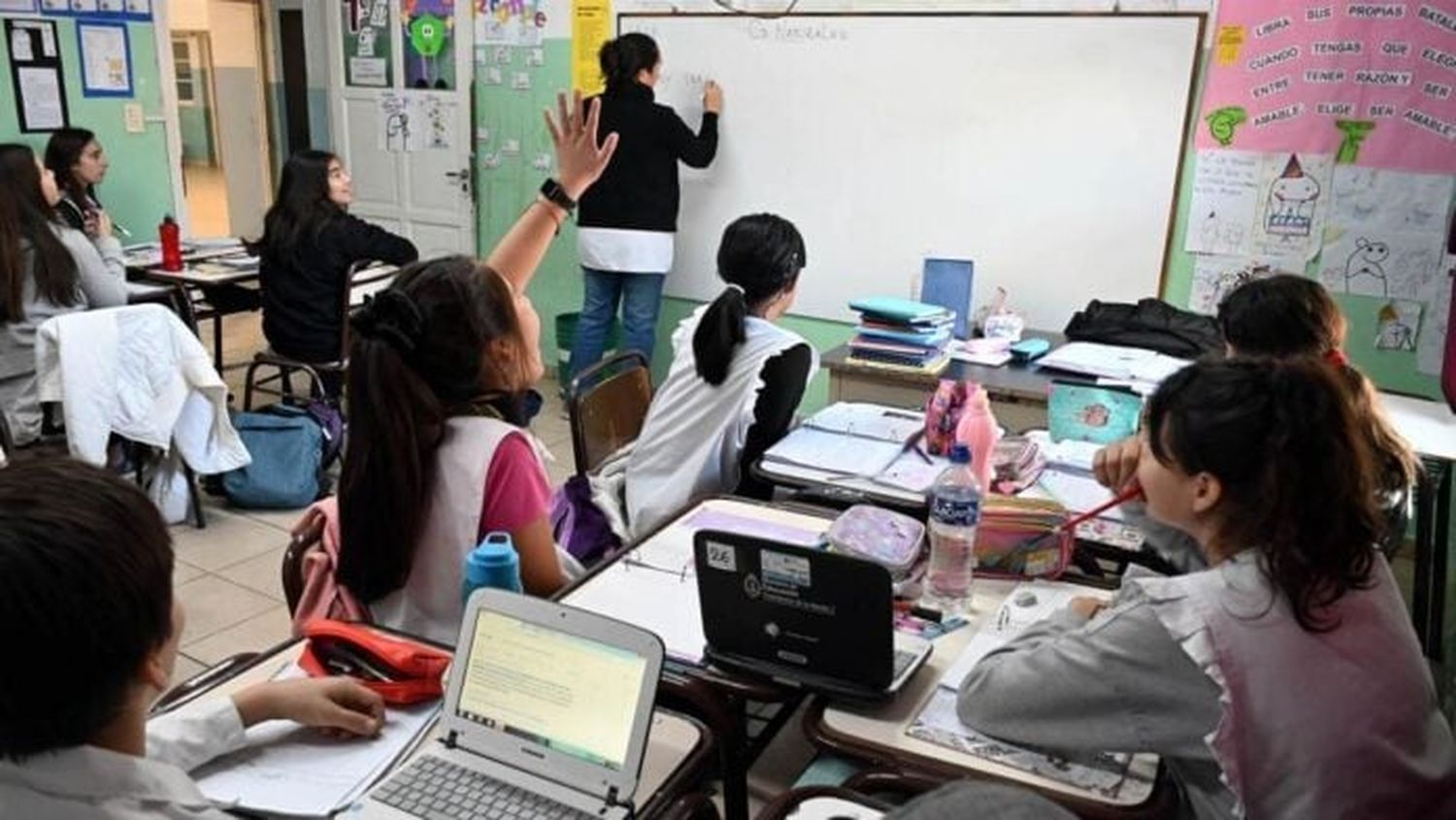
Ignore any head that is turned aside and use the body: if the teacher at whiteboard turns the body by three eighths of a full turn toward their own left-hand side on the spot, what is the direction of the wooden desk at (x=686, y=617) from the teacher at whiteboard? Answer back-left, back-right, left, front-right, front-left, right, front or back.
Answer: left

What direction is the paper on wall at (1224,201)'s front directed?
toward the camera

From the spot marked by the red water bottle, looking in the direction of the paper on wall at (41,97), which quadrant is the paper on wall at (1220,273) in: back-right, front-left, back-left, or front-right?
back-right

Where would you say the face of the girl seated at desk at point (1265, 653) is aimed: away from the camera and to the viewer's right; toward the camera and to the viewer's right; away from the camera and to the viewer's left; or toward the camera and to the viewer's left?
away from the camera and to the viewer's left

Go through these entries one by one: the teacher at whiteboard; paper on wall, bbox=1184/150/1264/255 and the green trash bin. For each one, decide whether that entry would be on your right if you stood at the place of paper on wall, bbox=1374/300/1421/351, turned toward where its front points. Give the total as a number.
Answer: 3

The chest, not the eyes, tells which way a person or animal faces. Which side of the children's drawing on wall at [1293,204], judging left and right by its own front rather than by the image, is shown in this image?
front

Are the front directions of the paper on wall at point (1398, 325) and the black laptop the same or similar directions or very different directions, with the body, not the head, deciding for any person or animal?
very different directions

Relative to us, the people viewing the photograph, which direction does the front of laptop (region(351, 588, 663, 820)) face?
facing the viewer and to the left of the viewer

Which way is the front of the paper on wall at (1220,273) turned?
toward the camera

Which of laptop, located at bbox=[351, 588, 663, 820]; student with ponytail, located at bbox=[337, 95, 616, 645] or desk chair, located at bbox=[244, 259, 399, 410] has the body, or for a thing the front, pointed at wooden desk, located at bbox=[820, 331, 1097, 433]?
the student with ponytail

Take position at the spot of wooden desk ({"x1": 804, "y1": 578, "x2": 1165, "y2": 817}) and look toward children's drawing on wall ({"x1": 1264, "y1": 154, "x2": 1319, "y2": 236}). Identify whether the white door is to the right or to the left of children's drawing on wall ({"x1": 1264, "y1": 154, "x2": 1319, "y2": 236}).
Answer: left

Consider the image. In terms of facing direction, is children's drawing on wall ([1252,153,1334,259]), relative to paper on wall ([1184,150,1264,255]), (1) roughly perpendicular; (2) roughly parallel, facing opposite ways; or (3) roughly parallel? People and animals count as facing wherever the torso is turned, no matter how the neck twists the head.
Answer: roughly parallel

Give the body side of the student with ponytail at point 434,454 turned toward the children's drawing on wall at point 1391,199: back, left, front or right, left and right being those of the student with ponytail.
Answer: front

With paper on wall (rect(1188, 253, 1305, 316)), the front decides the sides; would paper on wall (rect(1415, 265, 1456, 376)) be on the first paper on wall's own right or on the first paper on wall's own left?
on the first paper on wall's own left

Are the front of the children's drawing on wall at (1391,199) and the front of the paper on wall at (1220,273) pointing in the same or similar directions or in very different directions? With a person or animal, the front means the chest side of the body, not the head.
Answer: same or similar directions

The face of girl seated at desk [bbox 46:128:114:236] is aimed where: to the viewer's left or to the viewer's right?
to the viewer's right

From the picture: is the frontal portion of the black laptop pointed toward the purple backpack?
no

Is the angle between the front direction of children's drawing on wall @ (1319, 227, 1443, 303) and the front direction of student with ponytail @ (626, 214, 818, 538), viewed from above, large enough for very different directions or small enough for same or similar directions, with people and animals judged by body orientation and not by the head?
very different directions
